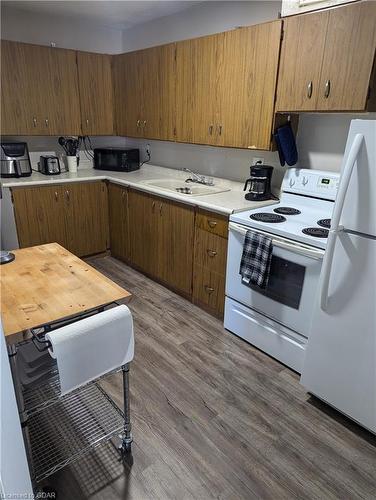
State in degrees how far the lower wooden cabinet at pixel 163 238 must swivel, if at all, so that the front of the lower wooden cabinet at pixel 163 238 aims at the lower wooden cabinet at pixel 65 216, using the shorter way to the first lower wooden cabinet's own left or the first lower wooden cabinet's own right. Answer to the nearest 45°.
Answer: approximately 90° to the first lower wooden cabinet's own right

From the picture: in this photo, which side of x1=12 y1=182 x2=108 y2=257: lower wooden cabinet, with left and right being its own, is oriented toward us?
front

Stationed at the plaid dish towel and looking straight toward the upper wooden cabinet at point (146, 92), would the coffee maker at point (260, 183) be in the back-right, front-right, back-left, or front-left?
front-right

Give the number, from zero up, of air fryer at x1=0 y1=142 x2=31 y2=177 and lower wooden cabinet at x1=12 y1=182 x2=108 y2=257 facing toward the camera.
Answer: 2

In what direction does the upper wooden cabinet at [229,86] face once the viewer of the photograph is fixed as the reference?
facing the viewer and to the left of the viewer

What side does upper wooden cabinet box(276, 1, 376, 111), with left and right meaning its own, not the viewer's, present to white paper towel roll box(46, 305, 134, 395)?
front

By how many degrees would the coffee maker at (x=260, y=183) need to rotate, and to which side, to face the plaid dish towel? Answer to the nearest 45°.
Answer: approximately 45° to its left

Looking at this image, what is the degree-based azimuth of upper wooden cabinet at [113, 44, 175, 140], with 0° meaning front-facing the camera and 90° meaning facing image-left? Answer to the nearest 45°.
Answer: approximately 45°

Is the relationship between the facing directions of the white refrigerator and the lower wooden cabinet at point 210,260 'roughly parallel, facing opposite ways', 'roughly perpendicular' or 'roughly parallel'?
roughly parallel

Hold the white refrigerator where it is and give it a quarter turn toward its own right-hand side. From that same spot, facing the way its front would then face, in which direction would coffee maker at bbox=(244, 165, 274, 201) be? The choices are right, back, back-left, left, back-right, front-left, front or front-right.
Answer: front

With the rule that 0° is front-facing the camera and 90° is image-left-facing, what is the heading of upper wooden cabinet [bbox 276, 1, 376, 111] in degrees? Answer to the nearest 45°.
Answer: approximately 45°

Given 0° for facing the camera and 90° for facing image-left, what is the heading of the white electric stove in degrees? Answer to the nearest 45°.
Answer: approximately 45°

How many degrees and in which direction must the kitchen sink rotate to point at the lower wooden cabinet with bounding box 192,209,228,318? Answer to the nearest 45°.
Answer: approximately 45° to its left

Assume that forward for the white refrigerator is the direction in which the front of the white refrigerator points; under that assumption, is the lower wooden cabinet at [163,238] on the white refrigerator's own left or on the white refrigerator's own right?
on the white refrigerator's own right

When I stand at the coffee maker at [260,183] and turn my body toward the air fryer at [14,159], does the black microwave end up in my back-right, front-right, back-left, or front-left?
front-right

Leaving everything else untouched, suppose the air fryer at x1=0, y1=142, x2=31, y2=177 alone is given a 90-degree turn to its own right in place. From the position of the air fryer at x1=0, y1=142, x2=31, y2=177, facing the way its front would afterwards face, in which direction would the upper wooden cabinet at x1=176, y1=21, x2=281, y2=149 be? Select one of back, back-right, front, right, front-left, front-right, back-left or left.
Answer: back-left

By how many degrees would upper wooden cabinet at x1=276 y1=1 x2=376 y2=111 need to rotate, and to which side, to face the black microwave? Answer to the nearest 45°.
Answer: approximately 90° to its right

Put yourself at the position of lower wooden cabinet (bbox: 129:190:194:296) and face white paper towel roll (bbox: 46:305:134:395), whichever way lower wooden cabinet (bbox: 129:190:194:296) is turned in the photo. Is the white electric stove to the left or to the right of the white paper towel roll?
left

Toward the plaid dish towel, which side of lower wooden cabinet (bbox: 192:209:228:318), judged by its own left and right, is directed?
left
